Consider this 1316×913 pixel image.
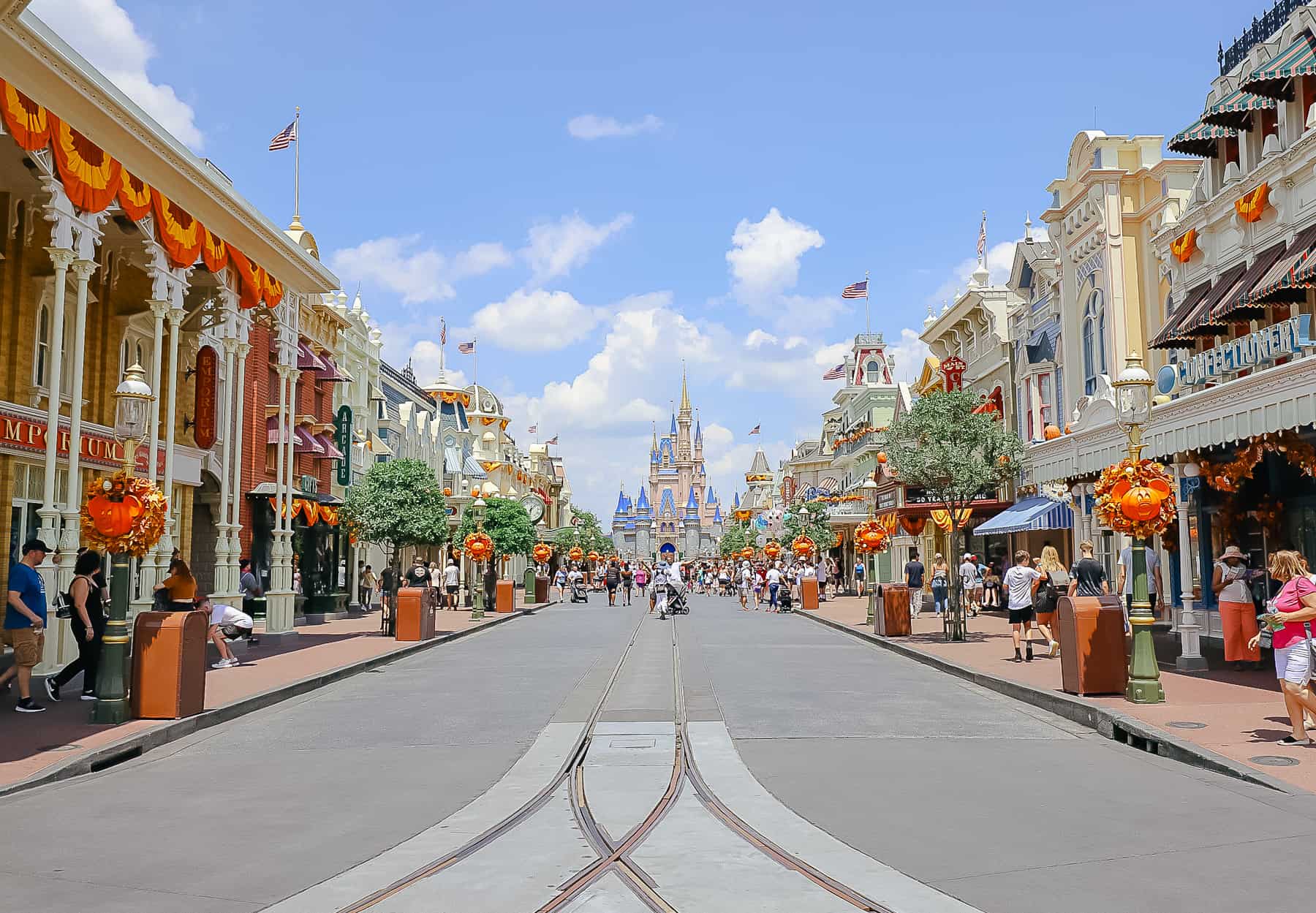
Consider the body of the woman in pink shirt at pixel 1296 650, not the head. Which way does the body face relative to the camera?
to the viewer's left

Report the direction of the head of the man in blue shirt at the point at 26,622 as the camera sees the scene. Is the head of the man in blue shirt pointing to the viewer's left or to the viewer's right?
to the viewer's right

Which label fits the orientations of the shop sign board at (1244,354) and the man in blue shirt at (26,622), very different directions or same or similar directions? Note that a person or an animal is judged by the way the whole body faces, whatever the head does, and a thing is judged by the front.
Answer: very different directions

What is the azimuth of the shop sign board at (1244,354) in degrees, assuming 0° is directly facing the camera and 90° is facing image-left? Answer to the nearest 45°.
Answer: approximately 45°

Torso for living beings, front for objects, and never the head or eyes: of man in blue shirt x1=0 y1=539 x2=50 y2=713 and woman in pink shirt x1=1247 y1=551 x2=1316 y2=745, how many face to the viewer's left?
1

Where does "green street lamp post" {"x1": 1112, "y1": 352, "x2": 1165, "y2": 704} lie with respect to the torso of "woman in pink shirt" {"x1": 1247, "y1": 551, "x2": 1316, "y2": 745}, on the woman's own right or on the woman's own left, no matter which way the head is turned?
on the woman's own right

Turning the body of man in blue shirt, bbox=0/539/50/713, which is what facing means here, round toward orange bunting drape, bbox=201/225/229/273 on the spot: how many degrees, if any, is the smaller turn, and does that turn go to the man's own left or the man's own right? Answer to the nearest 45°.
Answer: approximately 45° to the man's own left

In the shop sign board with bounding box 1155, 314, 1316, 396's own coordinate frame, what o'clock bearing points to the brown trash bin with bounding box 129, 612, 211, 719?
The brown trash bin is roughly at 12 o'clock from the shop sign board.

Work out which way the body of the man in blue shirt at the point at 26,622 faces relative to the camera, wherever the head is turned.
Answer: to the viewer's right
